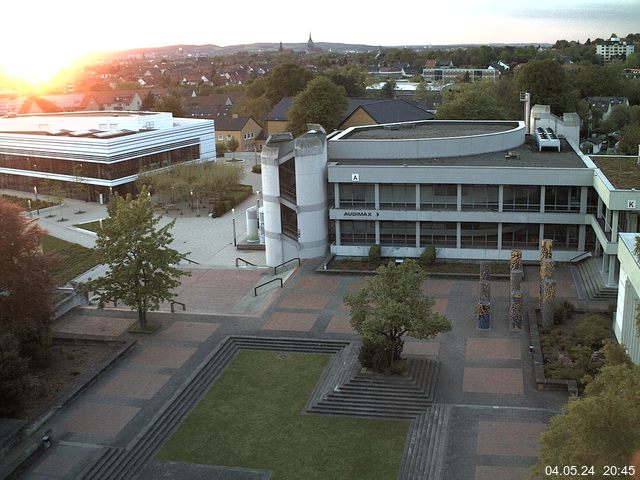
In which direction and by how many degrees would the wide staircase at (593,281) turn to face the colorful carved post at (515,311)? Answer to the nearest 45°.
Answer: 0° — it already faces it

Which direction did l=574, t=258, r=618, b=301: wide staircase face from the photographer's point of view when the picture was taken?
facing the viewer and to the left of the viewer

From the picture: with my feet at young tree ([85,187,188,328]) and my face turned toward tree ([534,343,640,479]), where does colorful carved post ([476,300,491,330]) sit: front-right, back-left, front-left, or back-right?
front-left

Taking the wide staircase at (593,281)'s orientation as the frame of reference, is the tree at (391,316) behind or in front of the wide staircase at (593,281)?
in front

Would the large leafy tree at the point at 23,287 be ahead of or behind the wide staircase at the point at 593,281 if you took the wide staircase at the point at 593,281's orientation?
ahead

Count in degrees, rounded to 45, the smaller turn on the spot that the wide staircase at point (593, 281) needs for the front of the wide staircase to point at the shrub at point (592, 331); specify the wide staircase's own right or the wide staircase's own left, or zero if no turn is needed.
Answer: approximately 45° to the wide staircase's own left

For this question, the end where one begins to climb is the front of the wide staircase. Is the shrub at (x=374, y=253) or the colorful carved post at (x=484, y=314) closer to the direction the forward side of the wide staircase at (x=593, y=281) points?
the colorful carved post

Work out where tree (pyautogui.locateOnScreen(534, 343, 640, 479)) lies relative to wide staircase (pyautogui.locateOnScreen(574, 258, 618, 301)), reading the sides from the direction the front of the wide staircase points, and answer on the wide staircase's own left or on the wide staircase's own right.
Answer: on the wide staircase's own left

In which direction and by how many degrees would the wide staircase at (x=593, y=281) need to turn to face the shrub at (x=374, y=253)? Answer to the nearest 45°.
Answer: approximately 45° to its right

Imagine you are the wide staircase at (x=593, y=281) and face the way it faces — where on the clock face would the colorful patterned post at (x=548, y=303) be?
The colorful patterned post is roughly at 11 o'clock from the wide staircase.

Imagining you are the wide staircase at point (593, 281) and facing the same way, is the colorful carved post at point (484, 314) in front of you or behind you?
in front

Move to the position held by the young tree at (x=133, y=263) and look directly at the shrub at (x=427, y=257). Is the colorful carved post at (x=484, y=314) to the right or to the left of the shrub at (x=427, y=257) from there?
right
